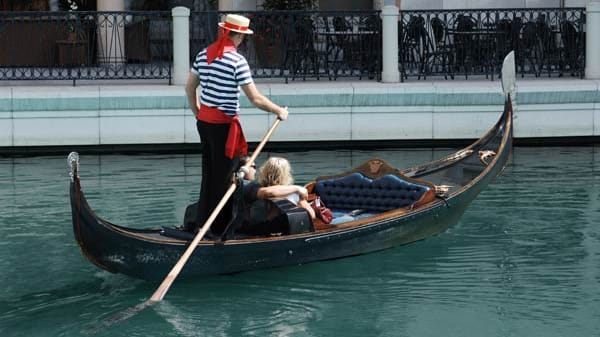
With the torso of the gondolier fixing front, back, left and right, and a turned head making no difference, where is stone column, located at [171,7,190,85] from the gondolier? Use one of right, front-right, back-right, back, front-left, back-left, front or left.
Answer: front-left

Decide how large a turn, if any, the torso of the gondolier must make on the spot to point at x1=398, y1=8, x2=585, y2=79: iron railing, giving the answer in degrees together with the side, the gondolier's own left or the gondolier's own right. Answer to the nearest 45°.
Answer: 0° — they already face it

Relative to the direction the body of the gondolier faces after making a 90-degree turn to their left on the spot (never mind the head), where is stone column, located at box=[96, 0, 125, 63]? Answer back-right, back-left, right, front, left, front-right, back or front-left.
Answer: front-right

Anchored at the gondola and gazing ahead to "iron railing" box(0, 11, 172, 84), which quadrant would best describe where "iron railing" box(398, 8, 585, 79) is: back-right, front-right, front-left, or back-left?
front-right

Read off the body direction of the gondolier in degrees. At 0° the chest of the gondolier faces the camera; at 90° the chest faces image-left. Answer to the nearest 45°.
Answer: approximately 225°

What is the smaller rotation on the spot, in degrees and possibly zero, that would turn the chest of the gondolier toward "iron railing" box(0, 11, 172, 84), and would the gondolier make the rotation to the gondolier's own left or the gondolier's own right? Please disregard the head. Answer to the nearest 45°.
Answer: approximately 45° to the gondolier's own left

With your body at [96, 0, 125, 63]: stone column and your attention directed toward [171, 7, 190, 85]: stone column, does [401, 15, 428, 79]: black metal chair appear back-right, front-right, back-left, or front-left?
front-left

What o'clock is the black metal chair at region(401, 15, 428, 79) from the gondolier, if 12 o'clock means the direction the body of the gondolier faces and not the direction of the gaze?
The black metal chair is roughly at 11 o'clock from the gondolier.

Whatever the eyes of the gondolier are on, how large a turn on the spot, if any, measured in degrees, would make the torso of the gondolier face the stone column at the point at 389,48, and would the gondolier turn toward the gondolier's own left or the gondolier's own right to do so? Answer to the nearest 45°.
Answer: approximately 45° to the gondolier's own left

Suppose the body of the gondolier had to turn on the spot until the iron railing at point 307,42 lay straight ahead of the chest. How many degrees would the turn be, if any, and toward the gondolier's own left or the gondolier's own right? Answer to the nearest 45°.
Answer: approximately 45° to the gondolier's own left

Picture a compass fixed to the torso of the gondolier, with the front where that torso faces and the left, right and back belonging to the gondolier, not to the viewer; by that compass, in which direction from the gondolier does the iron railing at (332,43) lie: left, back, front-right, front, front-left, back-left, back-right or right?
front-left
